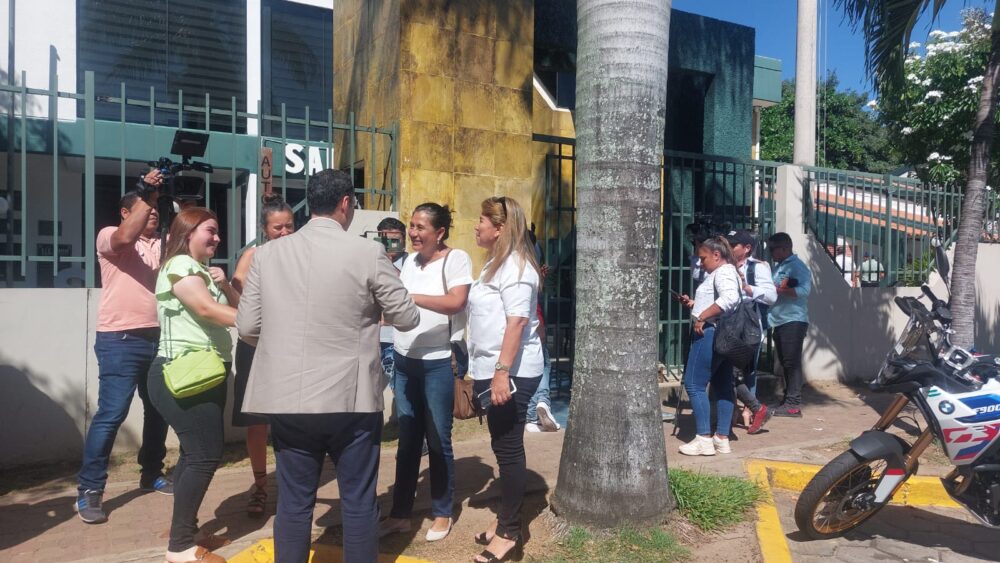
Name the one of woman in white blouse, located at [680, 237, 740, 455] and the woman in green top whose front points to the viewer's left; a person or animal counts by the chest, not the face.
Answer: the woman in white blouse

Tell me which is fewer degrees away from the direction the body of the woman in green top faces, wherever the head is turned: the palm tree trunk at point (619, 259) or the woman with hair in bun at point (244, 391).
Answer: the palm tree trunk

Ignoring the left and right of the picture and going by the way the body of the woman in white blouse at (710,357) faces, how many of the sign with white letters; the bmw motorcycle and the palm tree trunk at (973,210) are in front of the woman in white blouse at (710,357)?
1

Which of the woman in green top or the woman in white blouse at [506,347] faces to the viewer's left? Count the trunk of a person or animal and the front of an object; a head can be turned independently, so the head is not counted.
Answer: the woman in white blouse

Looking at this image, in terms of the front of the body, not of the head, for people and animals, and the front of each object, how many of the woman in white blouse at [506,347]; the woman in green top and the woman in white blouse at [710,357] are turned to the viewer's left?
2

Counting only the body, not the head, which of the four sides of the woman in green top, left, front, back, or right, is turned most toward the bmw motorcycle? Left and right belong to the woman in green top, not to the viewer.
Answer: front

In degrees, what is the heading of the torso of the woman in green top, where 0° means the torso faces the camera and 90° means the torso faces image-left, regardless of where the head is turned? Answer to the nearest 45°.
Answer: approximately 270°

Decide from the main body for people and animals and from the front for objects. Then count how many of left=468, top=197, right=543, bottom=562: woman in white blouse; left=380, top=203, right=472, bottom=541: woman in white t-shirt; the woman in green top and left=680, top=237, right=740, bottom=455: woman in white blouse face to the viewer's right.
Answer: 1

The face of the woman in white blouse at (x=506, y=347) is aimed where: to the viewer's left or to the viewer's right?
to the viewer's left

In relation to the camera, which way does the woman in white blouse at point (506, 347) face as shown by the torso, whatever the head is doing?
to the viewer's left

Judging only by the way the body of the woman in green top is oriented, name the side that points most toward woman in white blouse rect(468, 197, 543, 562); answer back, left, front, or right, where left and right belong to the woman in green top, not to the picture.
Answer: front

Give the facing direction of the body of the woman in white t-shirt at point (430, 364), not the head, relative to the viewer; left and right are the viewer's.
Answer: facing the viewer and to the left of the viewer

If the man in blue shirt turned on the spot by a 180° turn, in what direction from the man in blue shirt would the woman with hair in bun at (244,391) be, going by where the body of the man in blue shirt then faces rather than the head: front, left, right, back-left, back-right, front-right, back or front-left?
back-right

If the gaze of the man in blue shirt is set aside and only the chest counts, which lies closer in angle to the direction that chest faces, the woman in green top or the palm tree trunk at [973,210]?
the woman in green top

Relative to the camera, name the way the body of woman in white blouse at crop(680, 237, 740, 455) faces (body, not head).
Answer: to the viewer's left

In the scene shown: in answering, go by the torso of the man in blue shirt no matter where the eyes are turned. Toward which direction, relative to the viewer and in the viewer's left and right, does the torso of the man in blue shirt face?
facing to the left of the viewer
